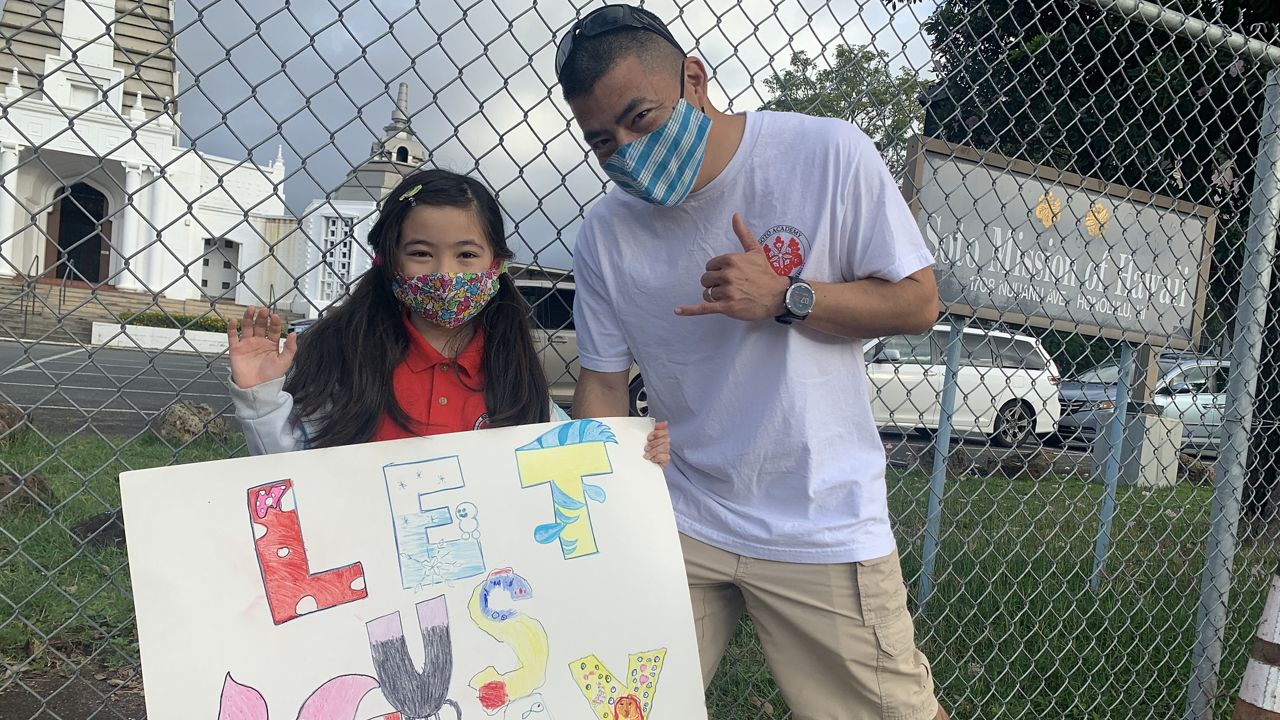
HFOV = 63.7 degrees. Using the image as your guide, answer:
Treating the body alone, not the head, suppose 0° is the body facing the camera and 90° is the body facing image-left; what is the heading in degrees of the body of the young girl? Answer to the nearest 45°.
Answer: approximately 0°

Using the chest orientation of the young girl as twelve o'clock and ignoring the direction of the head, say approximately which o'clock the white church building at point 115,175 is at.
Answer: The white church building is roughly at 5 o'clock from the young girl.

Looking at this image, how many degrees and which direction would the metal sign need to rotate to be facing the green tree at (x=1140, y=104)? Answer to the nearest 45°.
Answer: approximately 135° to its left

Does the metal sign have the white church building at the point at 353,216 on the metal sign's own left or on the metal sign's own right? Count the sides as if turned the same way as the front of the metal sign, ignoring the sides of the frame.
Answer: on the metal sign's own right

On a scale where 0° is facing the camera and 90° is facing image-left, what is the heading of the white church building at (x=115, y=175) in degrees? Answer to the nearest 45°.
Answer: approximately 0°

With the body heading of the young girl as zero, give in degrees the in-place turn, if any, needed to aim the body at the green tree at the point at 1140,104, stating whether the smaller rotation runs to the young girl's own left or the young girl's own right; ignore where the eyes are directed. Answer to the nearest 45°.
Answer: approximately 135° to the young girl's own left
